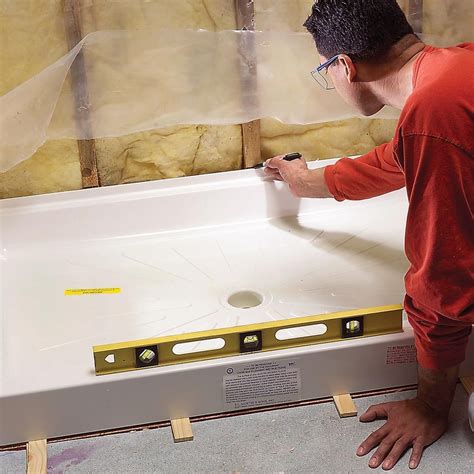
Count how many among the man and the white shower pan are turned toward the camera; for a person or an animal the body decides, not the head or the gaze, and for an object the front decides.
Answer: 1

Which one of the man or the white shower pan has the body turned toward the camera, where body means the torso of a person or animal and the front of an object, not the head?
the white shower pan

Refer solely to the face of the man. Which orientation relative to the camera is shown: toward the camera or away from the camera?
away from the camera

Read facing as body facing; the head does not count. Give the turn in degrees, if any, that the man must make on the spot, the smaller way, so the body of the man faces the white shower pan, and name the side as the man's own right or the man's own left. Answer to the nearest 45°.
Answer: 0° — they already face it

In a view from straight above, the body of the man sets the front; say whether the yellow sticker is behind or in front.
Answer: in front

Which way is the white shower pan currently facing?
toward the camera

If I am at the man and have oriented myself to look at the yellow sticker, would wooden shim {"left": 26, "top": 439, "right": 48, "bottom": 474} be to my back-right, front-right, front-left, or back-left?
front-left

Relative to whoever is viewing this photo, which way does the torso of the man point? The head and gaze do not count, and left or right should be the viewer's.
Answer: facing away from the viewer and to the left of the viewer
